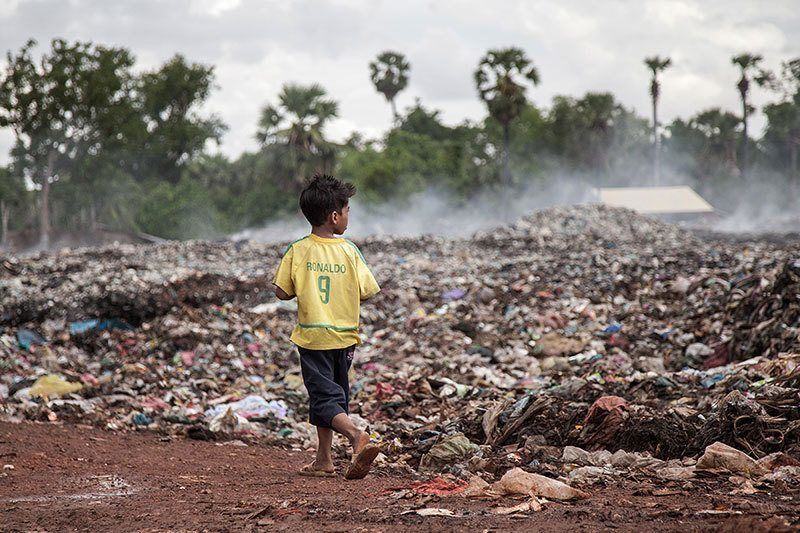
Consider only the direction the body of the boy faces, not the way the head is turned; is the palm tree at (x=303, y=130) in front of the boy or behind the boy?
in front

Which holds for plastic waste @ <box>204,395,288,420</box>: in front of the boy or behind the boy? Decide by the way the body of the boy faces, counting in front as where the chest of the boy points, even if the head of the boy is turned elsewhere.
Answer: in front

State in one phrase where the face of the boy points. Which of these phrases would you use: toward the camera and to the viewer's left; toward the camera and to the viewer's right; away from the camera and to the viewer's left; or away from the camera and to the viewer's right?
away from the camera and to the viewer's right

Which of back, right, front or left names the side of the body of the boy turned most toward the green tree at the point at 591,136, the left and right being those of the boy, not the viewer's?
front

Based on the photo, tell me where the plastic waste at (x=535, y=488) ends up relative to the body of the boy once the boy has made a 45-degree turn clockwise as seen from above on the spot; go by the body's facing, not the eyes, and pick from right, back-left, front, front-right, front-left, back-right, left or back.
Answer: right

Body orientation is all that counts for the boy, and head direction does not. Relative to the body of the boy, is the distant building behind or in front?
in front

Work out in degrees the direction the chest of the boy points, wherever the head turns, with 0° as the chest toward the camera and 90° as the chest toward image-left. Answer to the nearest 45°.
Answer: approximately 180°
